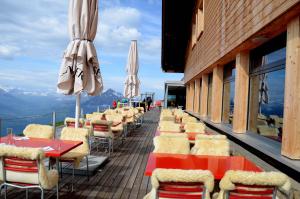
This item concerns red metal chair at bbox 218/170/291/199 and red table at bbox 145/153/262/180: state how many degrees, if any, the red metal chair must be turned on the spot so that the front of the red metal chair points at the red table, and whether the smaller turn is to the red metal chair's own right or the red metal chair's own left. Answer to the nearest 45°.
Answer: approximately 45° to the red metal chair's own left

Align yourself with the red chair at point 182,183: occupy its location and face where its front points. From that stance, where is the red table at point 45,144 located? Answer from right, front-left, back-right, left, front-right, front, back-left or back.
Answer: front-left

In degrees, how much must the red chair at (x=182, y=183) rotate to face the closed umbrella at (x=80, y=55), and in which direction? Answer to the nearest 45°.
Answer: approximately 45° to its left

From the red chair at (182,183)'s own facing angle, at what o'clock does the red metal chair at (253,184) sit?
the red metal chair at (253,184) is roughly at 3 o'clock from the red chair at (182,183).

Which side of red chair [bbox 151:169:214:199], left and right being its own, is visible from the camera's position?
back

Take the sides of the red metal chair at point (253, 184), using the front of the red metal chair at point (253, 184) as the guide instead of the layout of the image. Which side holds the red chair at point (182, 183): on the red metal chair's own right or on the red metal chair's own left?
on the red metal chair's own left

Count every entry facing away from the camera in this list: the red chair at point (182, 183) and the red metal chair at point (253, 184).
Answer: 2

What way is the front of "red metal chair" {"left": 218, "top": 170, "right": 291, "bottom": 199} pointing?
away from the camera

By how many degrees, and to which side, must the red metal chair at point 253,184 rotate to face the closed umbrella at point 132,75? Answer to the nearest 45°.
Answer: approximately 45° to its left
